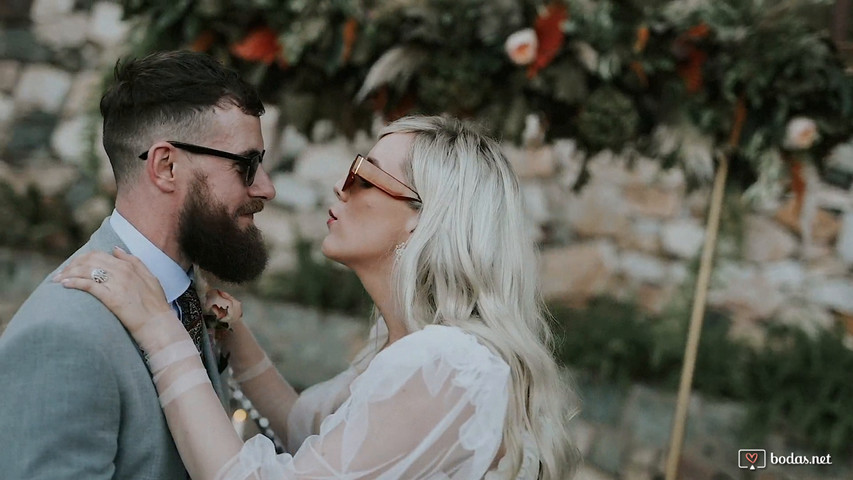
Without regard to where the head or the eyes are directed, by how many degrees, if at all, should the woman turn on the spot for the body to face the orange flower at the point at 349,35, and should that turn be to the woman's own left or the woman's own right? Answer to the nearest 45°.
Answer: approximately 90° to the woman's own right

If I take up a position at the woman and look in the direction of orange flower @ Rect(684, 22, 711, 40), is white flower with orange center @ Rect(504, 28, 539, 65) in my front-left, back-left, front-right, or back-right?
front-left

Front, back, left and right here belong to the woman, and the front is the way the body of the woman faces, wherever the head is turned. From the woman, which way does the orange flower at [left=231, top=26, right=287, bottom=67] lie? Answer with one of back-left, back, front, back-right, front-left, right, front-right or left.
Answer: right

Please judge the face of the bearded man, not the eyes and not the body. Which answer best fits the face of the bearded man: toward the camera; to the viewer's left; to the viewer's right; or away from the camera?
to the viewer's right

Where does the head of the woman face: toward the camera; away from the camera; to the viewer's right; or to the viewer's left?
to the viewer's left

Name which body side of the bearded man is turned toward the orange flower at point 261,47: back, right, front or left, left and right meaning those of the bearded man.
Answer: left

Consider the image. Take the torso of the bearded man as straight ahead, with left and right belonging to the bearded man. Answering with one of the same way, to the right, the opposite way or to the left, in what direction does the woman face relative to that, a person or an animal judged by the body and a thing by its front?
the opposite way

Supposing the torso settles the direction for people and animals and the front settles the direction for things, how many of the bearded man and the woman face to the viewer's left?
1

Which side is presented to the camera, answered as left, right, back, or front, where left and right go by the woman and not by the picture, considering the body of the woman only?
left

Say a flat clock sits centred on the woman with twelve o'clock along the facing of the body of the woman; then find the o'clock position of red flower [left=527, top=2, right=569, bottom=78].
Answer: The red flower is roughly at 4 o'clock from the woman.

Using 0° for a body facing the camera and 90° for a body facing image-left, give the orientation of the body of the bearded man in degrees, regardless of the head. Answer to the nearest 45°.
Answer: approximately 270°

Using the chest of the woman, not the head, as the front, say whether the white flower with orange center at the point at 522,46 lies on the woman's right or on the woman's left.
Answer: on the woman's right

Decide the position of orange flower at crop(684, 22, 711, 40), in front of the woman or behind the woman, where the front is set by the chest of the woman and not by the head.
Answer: behind
